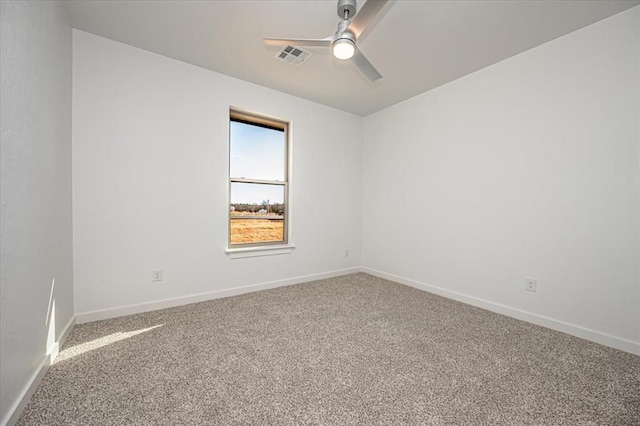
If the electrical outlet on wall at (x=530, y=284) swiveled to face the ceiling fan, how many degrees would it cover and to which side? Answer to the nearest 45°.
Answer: approximately 45° to its right

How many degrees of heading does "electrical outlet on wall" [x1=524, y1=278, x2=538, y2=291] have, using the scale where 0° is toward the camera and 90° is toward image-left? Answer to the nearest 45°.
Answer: approximately 0°
